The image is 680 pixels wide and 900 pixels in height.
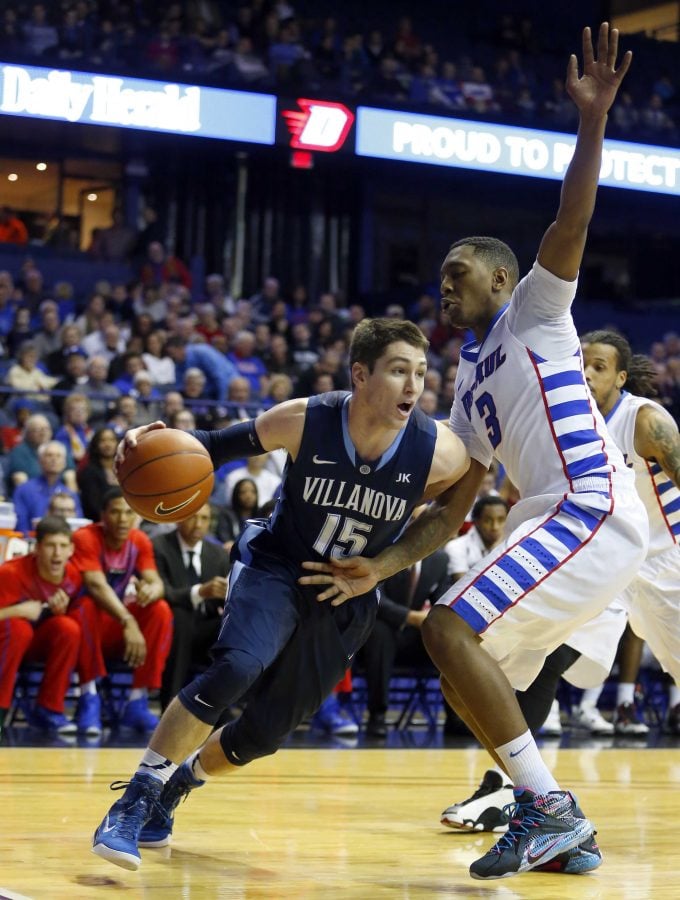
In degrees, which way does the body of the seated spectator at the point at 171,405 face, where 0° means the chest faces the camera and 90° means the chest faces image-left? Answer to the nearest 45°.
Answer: approximately 0°

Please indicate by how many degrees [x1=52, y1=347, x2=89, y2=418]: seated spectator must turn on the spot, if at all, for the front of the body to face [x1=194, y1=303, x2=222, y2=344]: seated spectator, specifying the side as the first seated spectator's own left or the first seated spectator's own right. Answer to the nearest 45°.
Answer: approximately 135° to the first seated spectator's own left

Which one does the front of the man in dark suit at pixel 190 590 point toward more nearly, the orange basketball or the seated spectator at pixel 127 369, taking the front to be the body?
the orange basketball

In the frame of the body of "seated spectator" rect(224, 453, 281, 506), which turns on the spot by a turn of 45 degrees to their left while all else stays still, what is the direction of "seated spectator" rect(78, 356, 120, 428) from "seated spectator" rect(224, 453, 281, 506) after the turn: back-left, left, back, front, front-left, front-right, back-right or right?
back

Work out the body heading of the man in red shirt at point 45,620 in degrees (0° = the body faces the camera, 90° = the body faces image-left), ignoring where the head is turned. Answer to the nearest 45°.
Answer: approximately 315°
